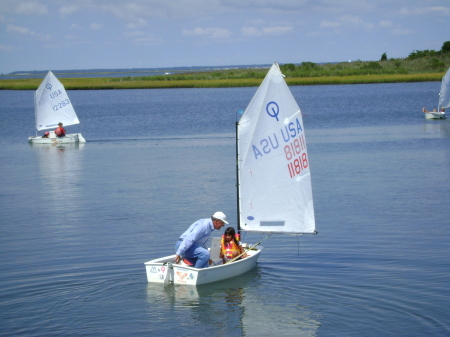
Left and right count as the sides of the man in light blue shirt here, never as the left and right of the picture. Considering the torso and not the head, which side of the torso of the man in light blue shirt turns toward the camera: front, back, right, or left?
right

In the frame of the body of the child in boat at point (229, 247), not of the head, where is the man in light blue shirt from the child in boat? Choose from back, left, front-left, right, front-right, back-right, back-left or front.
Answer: front

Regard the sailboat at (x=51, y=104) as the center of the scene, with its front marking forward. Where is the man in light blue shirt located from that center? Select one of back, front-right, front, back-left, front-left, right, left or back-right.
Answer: left

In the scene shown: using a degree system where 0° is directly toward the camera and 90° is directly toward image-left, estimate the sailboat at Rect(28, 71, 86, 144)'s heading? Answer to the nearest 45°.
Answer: approximately 90°

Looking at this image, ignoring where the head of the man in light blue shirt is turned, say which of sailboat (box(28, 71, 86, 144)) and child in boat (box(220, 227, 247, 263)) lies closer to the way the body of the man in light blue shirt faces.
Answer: the child in boat

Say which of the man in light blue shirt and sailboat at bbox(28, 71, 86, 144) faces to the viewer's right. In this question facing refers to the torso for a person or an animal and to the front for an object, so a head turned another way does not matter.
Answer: the man in light blue shirt

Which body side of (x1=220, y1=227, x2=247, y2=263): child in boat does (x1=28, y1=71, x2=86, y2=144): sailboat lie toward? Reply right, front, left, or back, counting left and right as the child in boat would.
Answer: right

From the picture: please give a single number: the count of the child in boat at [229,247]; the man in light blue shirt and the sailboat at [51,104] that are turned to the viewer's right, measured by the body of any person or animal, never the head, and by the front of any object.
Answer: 1

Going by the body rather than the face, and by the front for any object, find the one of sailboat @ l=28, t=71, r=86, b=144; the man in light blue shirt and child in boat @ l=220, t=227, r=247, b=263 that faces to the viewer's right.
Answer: the man in light blue shirt

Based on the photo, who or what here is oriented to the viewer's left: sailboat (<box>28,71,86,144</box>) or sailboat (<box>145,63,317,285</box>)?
sailboat (<box>28,71,86,144</box>)

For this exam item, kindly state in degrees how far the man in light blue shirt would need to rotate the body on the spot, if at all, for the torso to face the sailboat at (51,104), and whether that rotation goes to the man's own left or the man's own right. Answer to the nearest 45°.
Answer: approximately 90° to the man's own left

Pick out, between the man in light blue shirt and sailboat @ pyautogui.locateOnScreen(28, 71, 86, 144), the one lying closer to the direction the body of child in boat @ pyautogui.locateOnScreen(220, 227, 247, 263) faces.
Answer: the man in light blue shirt

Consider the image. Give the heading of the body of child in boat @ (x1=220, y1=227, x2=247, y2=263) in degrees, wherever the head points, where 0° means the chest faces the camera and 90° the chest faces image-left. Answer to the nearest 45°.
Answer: approximately 45°

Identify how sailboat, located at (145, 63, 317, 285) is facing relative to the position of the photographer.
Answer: facing away from the viewer and to the right of the viewer
